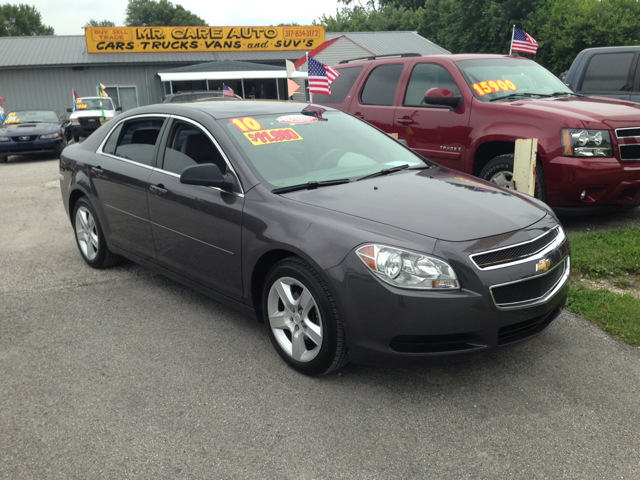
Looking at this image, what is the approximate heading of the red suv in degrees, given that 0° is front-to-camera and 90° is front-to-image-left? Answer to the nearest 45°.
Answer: approximately 315°

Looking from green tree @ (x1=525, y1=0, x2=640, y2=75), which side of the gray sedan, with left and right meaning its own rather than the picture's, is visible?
left

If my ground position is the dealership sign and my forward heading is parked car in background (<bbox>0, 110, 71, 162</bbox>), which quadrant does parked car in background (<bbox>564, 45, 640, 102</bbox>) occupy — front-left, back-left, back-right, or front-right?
front-left

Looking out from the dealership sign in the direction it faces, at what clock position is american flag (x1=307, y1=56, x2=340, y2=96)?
The american flag is roughly at 12 o'clock from the dealership sign.

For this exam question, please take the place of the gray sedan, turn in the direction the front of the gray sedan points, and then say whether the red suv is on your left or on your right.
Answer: on your left

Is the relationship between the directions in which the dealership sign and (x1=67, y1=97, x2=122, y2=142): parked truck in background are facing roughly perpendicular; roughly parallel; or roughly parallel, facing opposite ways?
roughly parallel

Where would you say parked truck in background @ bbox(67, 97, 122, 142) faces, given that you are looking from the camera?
facing the viewer

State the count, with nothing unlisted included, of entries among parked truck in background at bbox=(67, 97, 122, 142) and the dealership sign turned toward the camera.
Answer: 2

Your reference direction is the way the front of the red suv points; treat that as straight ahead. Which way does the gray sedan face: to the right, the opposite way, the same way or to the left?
the same way

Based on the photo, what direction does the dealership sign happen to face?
toward the camera

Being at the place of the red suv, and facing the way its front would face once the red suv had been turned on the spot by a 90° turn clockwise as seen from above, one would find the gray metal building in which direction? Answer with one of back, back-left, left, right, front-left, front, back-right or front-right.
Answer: right

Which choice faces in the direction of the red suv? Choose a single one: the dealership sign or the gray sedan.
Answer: the dealership sign

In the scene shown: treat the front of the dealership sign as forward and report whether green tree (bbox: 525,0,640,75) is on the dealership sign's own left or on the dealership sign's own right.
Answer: on the dealership sign's own left
